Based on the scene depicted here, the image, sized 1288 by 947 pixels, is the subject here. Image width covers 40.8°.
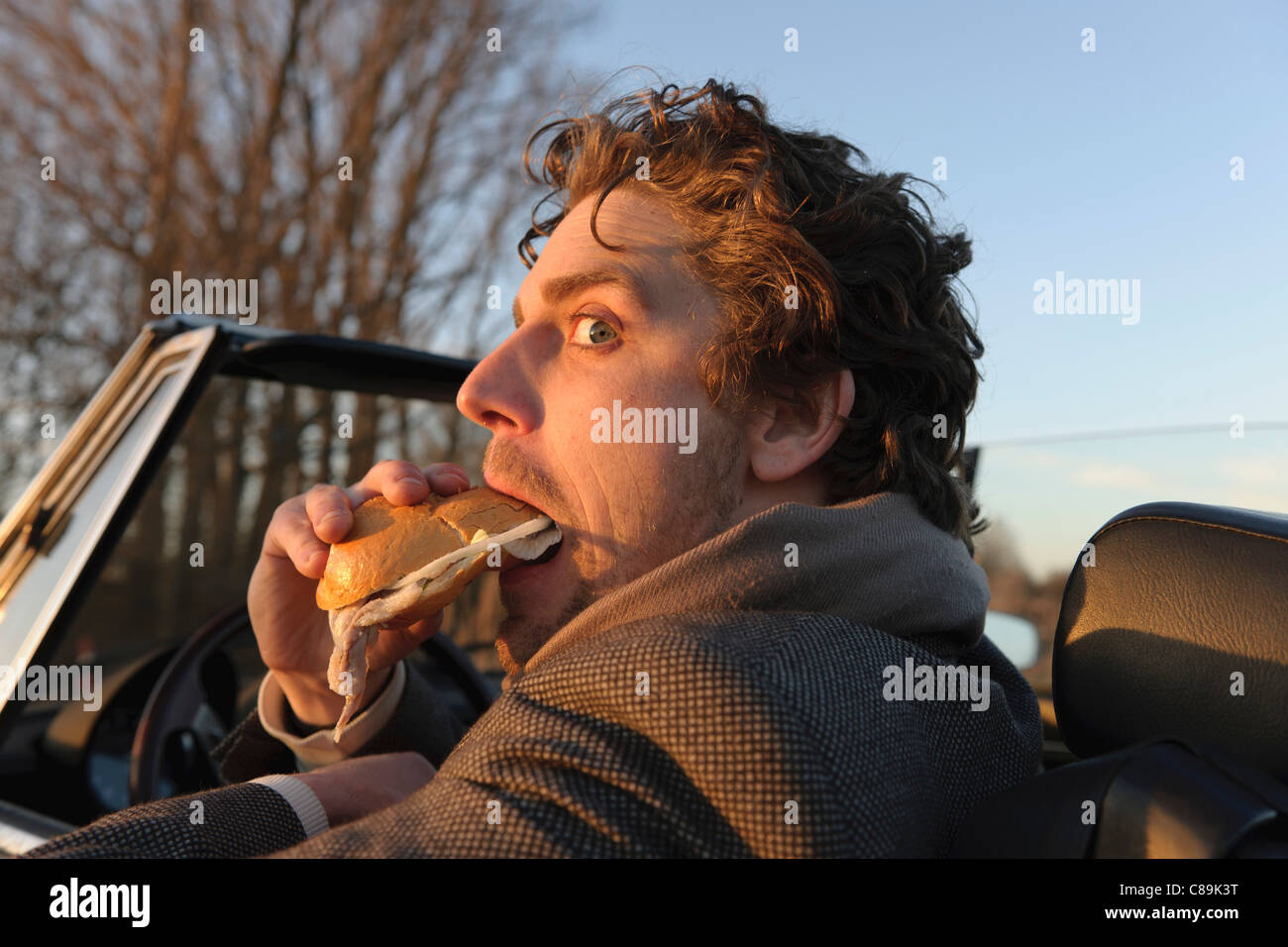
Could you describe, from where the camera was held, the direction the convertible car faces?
facing away from the viewer and to the left of the viewer

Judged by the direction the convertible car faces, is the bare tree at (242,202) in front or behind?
in front
